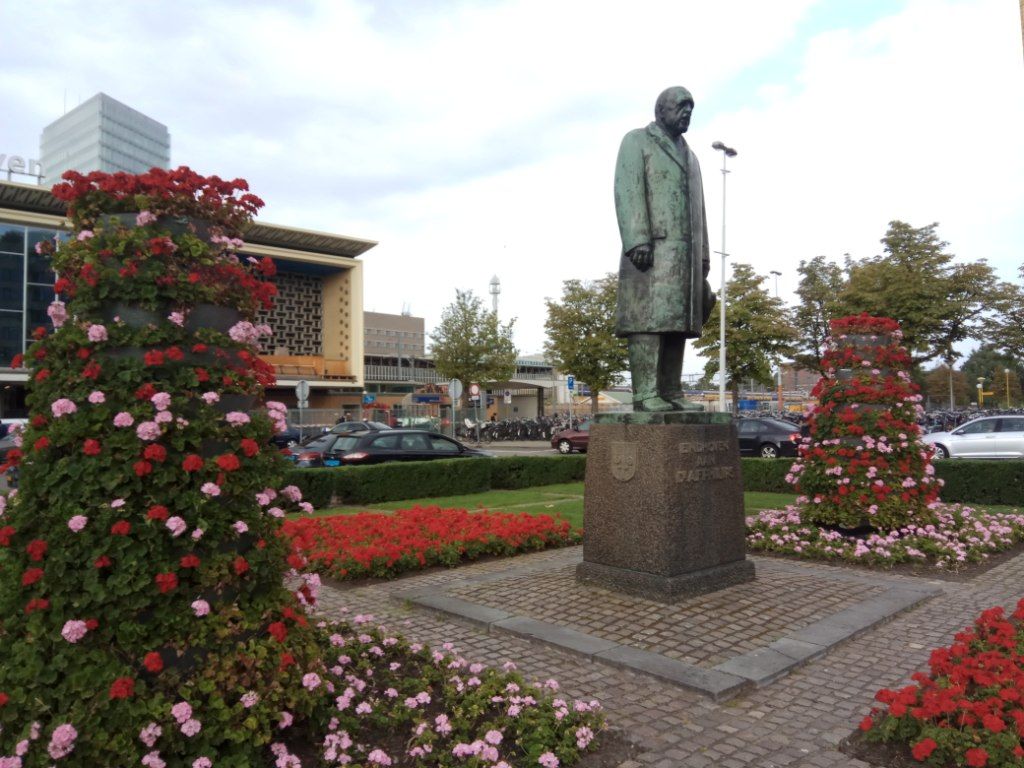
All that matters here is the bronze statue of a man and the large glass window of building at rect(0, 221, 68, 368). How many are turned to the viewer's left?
0

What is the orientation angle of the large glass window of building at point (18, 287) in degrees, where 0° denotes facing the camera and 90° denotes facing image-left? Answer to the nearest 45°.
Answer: approximately 315°

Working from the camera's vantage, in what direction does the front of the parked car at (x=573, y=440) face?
facing to the left of the viewer

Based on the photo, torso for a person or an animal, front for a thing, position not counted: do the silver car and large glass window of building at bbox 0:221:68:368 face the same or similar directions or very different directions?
very different directions

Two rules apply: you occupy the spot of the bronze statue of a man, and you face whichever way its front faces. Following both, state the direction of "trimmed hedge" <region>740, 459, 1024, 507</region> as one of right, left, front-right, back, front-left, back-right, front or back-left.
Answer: left

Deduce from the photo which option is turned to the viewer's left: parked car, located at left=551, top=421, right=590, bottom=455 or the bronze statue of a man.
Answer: the parked car

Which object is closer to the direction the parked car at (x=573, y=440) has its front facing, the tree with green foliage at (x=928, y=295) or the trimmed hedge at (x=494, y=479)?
the trimmed hedge

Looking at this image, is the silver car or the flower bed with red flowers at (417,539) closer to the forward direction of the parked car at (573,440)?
the flower bed with red flowers

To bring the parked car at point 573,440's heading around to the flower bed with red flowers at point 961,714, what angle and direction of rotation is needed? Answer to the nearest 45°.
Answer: approximately 90° to its left

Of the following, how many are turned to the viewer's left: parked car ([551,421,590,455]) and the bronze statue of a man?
1

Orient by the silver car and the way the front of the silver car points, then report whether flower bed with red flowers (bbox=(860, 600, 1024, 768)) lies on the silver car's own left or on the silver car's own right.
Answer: on the silver car's own left

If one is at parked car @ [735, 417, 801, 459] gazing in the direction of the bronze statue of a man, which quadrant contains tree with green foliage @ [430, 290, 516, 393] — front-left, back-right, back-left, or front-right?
back-right

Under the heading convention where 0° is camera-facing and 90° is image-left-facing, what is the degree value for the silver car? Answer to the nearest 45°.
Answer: approximately 90°

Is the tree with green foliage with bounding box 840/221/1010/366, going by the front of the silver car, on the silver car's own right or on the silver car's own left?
on the silver car's own right

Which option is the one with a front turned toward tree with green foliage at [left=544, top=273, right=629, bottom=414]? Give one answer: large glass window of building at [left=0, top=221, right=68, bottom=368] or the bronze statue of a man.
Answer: the large glass window of building

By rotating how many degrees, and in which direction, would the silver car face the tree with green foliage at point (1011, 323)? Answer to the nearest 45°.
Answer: approximately 90° to its right

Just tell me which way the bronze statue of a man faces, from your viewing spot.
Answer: facing the viewer and to the right of the viewer

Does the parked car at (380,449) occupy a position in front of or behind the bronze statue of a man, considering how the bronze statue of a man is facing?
behind
